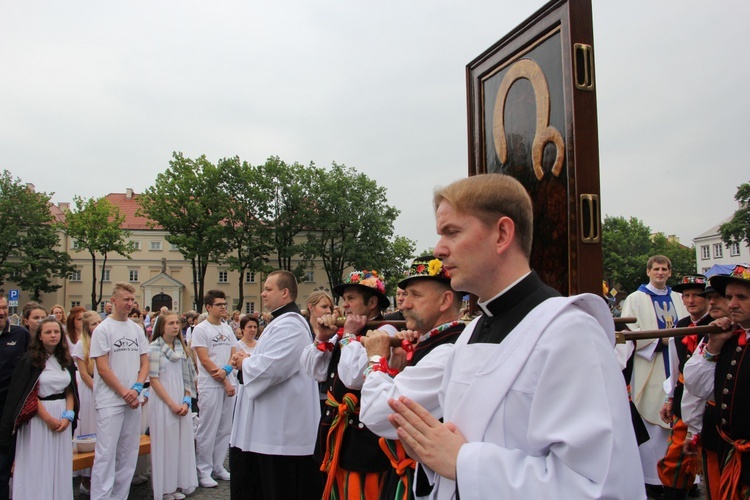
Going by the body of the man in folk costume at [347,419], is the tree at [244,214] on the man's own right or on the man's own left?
on the man's own right

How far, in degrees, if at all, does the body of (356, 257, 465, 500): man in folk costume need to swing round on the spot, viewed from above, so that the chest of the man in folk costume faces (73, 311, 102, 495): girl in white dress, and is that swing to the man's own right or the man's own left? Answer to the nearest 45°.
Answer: approximately 45° to the man's own right

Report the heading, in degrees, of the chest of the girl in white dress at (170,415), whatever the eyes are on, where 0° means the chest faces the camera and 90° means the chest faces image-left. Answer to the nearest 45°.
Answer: approximately 315°

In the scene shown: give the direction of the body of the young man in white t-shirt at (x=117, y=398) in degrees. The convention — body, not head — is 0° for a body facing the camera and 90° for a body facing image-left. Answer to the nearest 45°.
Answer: approximately 315°

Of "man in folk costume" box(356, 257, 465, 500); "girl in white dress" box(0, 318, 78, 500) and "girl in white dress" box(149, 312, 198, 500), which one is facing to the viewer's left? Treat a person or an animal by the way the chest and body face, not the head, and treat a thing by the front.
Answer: the man in folk costume

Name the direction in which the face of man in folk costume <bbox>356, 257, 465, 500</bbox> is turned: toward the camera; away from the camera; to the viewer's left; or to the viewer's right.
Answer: to the viewer's left

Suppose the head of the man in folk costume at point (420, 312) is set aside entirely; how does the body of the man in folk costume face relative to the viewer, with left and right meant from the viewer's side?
facing to the left of the viewer

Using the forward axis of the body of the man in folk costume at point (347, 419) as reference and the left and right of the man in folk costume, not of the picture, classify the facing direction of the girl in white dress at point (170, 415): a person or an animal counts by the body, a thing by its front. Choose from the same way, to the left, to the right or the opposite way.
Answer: to the left
